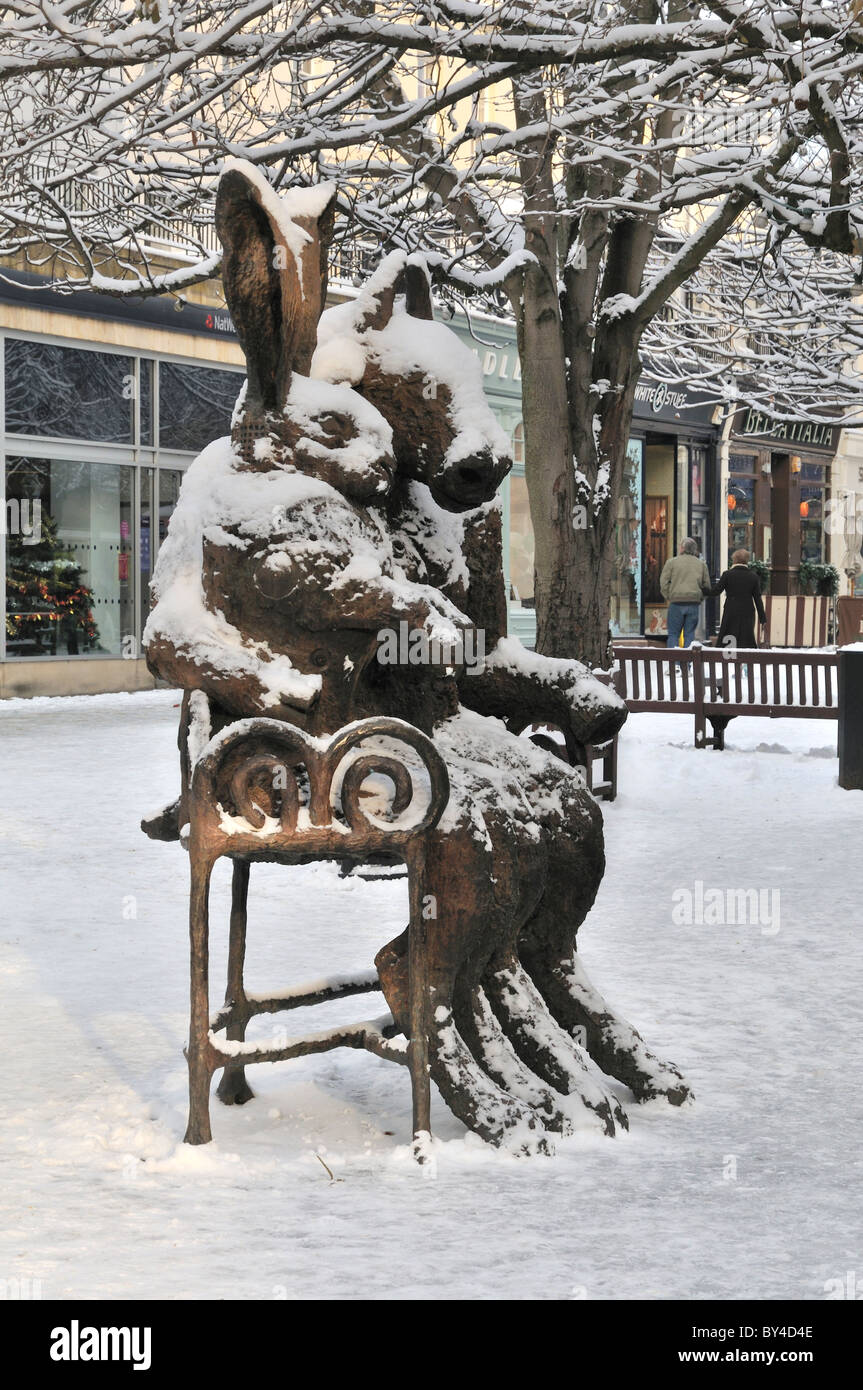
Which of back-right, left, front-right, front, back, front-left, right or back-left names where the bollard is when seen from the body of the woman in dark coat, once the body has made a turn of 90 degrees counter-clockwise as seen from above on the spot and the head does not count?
left

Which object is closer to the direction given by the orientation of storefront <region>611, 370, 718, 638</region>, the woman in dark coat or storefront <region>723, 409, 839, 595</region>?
the woman in dark coat

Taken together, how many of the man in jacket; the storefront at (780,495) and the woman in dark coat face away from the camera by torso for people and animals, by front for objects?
2

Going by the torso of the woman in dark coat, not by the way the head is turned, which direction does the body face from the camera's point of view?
away from the camera

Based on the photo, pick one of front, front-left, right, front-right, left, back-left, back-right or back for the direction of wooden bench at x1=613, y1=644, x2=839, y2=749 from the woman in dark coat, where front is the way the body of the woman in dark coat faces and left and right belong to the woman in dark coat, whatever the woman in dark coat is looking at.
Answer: back

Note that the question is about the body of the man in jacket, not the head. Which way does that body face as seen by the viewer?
away from the camera

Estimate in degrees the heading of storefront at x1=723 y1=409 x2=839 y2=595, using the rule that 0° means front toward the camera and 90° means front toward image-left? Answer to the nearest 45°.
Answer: approximately 315°

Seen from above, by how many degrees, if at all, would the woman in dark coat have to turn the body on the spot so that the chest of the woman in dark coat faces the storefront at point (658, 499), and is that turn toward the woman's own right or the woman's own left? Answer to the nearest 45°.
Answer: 0° — they already face it

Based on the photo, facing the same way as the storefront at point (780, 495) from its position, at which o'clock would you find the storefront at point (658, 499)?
the storefront at point (658, 499) is roughly at 2 o'clock from the storefront at point (780, 495).

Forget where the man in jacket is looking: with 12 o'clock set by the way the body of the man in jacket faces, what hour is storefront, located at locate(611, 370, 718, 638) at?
The storefront is roughly at 12 o'clock from the man in jacket.

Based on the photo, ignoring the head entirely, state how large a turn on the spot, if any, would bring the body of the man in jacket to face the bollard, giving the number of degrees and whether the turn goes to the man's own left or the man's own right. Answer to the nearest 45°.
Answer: approximately 180°

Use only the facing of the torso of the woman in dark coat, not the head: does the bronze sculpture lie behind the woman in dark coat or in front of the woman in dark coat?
behind

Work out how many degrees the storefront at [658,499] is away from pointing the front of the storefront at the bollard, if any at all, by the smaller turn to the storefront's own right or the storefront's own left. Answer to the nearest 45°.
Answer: approximately 45° to the storefront's own right

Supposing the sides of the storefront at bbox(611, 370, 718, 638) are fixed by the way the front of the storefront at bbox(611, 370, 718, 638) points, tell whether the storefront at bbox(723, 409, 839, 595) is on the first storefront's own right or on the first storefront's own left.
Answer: on the first storefront's own left
